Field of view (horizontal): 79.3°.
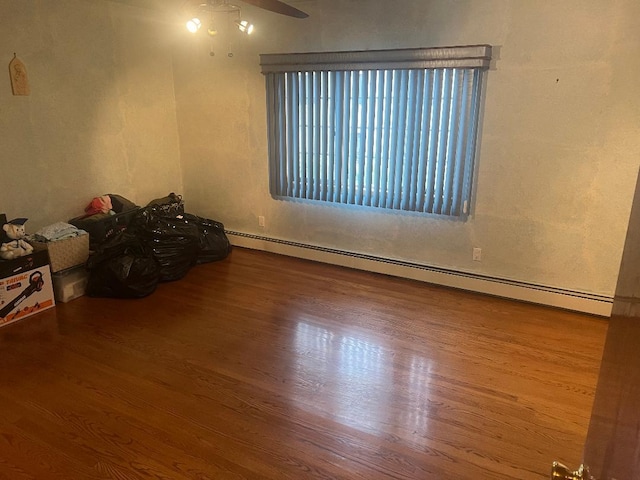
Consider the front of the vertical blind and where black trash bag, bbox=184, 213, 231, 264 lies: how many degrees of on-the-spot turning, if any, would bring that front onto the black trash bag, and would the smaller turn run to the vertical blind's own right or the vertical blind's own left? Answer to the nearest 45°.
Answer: approximately 90° to the vertical blind's own right

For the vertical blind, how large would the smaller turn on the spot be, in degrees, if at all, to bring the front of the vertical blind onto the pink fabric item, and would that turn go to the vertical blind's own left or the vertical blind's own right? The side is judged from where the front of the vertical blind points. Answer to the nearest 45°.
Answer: approximately 90° to the vertical blind's own right

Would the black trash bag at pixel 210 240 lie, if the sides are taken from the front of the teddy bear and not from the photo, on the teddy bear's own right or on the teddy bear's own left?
on the teddy bear's own left

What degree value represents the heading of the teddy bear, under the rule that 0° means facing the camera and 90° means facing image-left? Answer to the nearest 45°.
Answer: approximately 315°

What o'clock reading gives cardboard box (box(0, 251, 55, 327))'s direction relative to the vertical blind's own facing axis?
The cardboard box is roughly at 2 o'clock from the vertical blind.

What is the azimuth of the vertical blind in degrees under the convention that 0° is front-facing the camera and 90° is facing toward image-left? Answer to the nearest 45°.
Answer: approximately 0°

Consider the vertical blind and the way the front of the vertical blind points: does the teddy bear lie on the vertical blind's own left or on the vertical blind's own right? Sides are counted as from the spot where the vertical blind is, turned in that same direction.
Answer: on the vertical blind's own right

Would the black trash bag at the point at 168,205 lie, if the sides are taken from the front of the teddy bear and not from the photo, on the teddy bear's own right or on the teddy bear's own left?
on the teddy bear's own left
